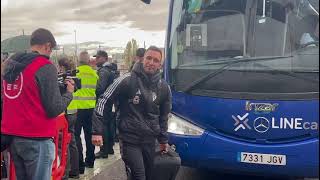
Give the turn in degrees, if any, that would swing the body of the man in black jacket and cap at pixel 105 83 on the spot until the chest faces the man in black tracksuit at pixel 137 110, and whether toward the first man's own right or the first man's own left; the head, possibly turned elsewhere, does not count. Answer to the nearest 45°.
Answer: approximately 90° to the first man's own left

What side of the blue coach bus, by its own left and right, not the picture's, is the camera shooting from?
front

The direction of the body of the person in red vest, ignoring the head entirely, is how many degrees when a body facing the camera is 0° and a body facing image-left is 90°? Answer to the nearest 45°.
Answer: approximately 225°

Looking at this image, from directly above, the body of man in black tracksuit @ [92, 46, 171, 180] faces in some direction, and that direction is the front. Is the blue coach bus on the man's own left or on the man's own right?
on the man's own left

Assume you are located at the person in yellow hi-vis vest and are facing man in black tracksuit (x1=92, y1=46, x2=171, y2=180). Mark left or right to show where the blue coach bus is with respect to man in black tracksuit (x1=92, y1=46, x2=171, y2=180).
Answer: left

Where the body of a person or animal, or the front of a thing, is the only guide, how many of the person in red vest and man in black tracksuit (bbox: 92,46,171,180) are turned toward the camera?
1

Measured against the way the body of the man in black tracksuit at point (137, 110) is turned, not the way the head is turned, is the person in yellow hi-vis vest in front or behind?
behind

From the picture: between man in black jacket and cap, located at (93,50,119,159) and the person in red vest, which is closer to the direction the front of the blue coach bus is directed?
the person in red vest

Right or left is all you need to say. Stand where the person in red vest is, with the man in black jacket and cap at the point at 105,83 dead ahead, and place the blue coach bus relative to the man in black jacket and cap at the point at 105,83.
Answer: right

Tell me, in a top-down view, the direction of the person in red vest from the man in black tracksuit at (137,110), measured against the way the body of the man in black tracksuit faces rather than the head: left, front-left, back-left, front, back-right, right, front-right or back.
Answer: front-right

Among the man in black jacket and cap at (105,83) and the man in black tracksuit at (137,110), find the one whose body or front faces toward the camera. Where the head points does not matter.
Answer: the man in black tracksuit at (137,110)

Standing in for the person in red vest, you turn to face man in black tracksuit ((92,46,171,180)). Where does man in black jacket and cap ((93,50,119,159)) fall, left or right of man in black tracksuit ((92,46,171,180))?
left
